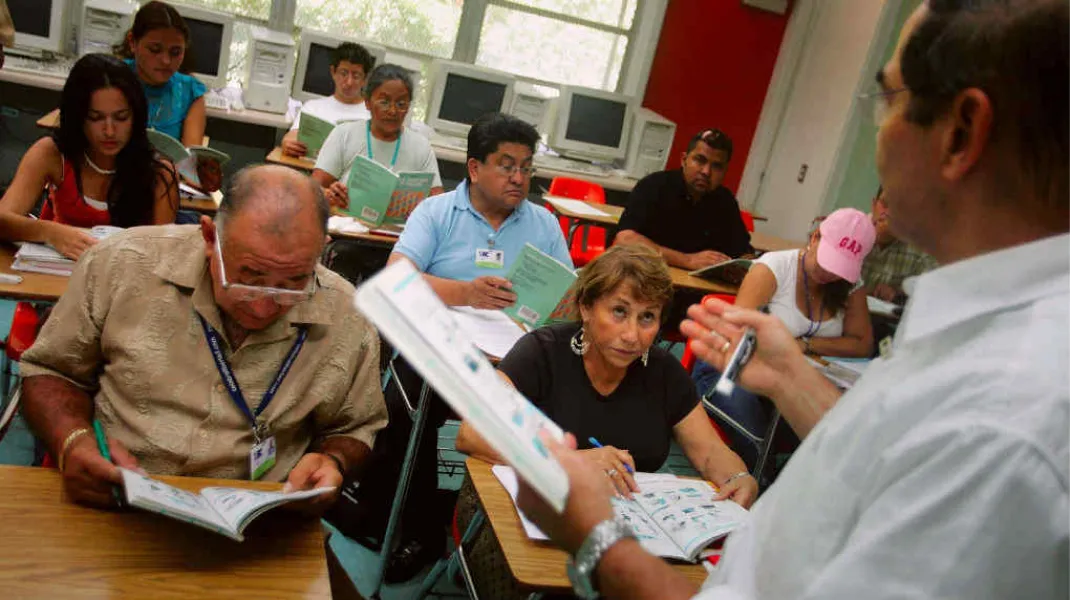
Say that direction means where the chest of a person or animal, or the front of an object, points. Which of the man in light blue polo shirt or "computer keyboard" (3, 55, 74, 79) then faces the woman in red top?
the computer keyboard

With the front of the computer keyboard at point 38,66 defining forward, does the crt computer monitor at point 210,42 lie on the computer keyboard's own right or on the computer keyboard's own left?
on the computer keyboard's own left

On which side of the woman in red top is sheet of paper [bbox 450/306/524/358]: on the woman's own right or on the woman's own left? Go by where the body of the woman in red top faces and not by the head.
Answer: on the woman's own left

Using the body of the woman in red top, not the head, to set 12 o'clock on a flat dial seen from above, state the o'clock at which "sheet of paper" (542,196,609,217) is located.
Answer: The sheet of paper is roughly at 8 o'clock from the woman in red top.

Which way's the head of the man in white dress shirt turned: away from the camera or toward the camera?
away from the camera

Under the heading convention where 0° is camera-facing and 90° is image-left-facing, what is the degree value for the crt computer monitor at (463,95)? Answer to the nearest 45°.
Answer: approximately 0°

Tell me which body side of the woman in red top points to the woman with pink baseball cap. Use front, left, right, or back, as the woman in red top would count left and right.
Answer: left

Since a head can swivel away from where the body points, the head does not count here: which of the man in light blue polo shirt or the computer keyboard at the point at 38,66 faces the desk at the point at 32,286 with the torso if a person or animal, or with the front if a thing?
the computer keyboard

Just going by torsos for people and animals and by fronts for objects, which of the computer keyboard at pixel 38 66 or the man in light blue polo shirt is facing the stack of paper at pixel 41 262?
the computer keyboard
